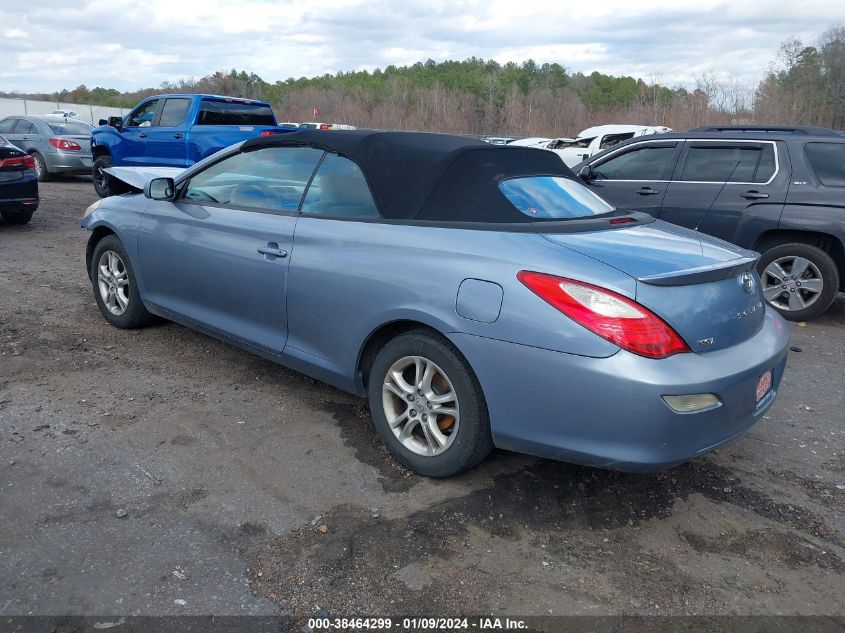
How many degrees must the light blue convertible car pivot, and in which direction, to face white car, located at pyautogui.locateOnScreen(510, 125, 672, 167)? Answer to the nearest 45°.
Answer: approximately 45° to its right

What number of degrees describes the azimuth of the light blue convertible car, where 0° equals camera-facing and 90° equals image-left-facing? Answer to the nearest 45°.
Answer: approximately 135°

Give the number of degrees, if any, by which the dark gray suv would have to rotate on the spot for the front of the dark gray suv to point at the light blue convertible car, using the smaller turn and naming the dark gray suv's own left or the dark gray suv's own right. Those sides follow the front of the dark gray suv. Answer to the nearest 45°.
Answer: approximately 90° to the dark gray suv's own left

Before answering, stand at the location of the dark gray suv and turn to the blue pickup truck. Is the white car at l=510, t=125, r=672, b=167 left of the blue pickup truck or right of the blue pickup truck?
right

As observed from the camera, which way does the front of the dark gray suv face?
facing to the left of the viewer

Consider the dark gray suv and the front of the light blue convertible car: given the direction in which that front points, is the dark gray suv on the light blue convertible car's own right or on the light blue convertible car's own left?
on the light blue convertible car's own right

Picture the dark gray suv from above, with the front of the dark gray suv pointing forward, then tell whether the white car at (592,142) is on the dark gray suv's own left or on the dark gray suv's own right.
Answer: on the dark gray suv's own right

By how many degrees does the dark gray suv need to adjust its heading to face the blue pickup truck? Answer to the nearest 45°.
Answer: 0° — it already faces it

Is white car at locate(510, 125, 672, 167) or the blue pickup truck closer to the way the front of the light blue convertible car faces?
the blue pickup truck
